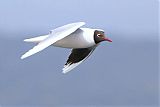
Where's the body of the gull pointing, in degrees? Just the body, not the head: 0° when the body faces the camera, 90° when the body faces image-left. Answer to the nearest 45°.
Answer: approximately 270°
